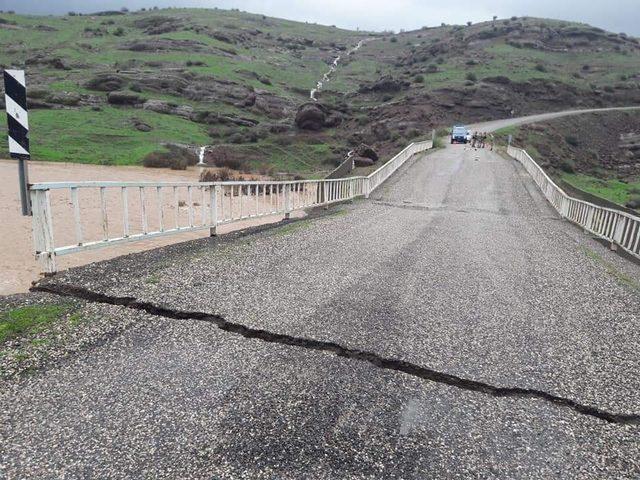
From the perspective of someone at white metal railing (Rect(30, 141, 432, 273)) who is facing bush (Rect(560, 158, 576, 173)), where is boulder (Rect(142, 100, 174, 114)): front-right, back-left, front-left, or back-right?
front-left

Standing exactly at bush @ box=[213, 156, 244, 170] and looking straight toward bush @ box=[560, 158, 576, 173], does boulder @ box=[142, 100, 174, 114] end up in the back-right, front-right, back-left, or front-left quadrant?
back-left

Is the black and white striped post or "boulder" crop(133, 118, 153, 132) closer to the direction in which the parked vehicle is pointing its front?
the black and white striped post

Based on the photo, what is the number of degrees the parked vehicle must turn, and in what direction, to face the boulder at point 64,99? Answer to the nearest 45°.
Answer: approximately 90° to its right

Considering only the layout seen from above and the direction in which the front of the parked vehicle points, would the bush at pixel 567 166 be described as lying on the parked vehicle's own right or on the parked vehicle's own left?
on the parked vehicle's own left

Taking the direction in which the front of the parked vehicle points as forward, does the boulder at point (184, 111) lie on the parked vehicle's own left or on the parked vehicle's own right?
on the parked vehicle's own right

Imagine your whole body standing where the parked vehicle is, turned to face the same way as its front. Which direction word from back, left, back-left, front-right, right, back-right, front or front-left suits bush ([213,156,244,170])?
front-right

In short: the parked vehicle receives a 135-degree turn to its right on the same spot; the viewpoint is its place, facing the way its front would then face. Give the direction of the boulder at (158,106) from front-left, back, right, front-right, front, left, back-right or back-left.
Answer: front-left

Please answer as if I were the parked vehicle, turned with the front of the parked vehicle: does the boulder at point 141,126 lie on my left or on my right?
on my right

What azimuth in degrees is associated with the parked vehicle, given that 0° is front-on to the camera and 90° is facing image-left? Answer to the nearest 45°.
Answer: approximately 0°

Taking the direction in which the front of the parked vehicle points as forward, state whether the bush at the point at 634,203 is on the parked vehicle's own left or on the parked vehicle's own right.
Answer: on the parked vehicle's own left

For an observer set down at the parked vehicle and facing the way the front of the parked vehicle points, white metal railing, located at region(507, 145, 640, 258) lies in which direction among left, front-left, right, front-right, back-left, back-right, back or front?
front

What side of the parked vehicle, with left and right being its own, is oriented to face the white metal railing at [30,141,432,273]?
front

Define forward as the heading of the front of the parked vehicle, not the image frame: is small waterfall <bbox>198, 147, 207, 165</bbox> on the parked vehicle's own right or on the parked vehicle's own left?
on the parked vehicle's own right

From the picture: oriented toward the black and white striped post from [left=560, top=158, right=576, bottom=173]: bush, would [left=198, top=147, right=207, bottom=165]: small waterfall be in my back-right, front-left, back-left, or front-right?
front-right
